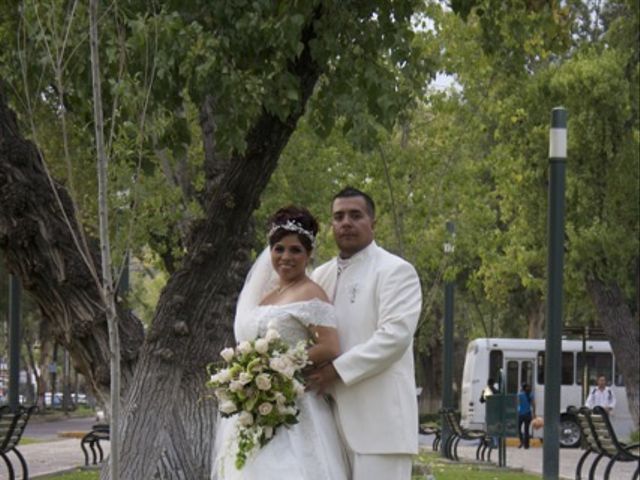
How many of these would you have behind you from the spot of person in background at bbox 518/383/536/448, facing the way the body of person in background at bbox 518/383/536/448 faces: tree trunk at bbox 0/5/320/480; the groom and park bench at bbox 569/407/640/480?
3

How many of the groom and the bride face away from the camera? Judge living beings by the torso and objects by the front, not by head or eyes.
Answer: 0

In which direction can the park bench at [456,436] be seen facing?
to the viewer's right

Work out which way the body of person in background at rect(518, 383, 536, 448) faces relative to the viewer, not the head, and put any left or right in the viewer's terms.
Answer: facing away from the viewer

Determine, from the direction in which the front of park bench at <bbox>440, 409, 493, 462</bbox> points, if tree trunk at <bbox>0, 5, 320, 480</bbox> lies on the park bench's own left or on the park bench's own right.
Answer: on the park bench's own right

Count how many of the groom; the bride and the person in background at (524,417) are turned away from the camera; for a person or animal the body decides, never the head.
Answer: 1
